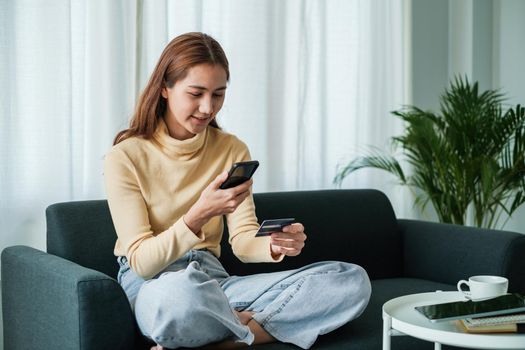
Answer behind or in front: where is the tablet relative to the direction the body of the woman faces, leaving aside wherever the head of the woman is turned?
in front

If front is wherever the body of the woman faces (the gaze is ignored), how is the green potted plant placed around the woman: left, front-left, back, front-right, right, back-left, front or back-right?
left

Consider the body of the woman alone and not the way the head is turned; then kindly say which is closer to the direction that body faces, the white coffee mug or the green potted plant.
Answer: the white coffee mug

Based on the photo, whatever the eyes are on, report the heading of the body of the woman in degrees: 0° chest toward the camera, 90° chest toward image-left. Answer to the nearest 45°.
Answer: approximately 315°

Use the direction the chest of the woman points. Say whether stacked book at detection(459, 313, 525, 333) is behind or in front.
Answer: in front

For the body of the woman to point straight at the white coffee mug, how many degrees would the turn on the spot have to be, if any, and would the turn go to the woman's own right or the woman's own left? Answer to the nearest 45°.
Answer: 0° — they already face it

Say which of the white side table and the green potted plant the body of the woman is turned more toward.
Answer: the white side table
